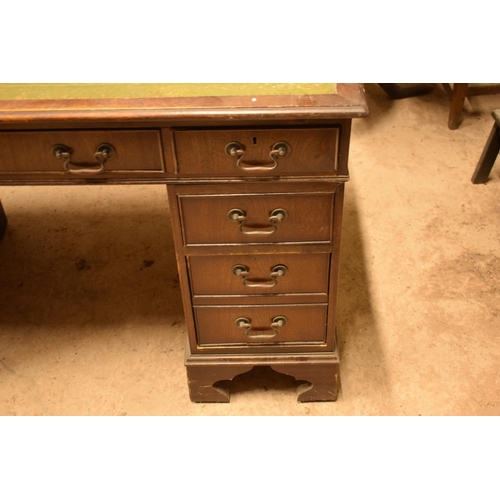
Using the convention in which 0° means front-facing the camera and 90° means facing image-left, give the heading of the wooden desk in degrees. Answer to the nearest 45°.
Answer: approximately 0°

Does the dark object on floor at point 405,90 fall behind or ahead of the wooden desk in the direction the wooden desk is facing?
behind

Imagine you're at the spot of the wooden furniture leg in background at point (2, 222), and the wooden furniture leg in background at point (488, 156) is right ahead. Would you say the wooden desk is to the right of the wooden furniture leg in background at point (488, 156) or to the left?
right

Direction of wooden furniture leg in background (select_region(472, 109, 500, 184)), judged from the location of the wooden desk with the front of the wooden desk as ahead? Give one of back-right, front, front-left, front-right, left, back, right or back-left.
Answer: back-left

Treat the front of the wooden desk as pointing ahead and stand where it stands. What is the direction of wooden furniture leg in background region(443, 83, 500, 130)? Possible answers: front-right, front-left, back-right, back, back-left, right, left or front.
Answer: back-left
